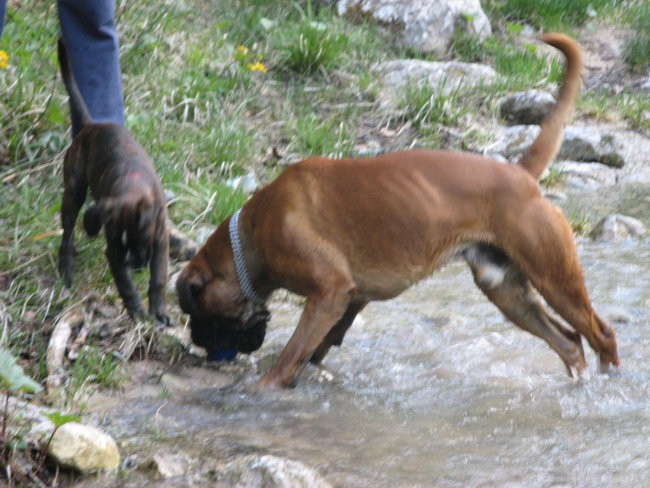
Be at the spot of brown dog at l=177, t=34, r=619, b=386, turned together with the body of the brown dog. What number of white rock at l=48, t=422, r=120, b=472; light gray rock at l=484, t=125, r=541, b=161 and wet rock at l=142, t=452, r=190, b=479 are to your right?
1

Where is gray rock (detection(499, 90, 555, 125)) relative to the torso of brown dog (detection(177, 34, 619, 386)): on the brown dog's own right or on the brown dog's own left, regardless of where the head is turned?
on the brown dog's own right

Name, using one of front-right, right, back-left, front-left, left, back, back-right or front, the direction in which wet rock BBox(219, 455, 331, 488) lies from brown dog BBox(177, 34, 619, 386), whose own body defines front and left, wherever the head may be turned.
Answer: left

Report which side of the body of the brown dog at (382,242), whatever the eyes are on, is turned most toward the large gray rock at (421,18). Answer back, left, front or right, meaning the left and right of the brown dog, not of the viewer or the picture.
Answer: right

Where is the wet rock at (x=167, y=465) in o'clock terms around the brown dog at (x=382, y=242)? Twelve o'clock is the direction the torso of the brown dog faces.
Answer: The wet rock is roughly at 10 o'clock from the brown dog.

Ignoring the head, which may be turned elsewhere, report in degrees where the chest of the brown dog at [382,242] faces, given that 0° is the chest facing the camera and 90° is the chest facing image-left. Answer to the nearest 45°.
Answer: approximately 90°

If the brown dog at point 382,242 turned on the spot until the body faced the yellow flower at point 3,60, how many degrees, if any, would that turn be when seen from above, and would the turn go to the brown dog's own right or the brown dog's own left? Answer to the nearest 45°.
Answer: approximately 45° to the brown dog's own right

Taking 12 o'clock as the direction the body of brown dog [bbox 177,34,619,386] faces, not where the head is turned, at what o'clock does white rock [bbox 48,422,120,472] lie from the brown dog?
The white rock is roughly at 10 o'clock from the brown dog.

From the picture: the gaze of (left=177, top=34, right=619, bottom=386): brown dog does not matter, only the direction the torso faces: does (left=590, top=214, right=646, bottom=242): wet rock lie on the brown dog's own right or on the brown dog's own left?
on the brown dog's own right

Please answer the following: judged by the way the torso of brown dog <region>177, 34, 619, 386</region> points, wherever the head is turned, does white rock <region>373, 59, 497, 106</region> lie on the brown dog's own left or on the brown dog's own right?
on the brown dog's own right

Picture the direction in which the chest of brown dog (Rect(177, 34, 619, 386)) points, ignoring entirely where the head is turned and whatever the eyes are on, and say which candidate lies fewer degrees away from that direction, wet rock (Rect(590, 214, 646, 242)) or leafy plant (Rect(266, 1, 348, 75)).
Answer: the leafy plant

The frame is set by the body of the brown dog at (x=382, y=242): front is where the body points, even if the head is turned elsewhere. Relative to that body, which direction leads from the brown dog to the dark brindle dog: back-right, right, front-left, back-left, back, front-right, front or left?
front

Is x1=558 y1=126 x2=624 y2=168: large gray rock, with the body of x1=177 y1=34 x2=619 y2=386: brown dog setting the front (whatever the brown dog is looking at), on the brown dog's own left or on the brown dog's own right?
on the brown dog's own right
